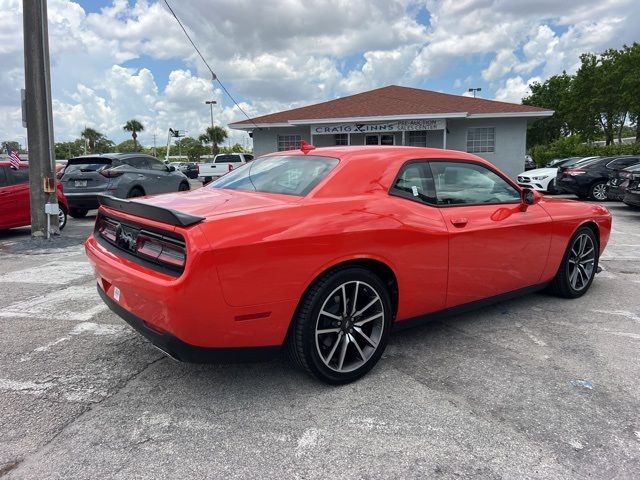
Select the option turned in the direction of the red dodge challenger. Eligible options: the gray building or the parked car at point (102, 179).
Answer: the gray building

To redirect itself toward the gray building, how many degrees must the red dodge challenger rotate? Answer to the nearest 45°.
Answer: approximately 45° to its left

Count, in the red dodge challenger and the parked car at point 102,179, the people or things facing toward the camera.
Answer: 0

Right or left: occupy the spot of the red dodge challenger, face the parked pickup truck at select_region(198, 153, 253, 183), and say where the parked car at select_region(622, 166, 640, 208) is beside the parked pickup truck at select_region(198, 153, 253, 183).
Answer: right

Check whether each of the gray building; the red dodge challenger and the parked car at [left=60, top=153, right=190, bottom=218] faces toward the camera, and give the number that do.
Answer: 1

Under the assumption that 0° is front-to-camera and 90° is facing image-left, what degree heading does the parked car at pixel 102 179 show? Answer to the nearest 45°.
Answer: approximately 225°

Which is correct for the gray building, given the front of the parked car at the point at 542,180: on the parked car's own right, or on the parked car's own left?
on the parked car's own right

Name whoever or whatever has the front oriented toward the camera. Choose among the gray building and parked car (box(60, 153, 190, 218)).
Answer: the gray building

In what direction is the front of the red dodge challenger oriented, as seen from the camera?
facing away from the viewer and to the right of the viewer

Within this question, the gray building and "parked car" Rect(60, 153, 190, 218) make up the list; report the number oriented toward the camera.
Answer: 1

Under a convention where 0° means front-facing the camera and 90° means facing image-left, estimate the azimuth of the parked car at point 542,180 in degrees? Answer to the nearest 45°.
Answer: approximately 45°

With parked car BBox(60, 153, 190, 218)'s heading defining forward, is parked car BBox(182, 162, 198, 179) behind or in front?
in front

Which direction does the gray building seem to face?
toward the camera
